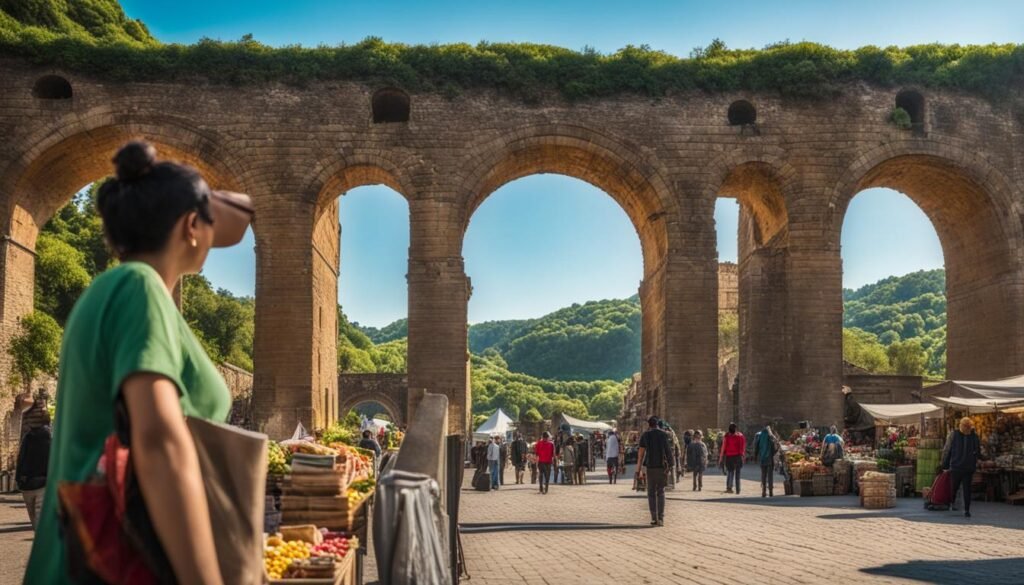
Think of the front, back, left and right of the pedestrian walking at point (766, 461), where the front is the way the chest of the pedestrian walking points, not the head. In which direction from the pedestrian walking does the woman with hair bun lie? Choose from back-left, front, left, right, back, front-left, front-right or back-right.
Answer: back

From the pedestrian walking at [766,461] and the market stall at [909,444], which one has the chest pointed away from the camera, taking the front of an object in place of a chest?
the pedestrian walking

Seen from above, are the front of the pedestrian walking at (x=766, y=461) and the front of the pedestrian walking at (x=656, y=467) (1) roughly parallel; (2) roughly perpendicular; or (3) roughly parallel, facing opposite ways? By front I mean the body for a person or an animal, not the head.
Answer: roughly parallel

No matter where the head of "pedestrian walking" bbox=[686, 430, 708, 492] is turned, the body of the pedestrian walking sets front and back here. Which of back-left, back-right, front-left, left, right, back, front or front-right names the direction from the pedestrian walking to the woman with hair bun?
back

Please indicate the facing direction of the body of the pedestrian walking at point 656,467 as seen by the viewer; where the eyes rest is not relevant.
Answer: away from the camera

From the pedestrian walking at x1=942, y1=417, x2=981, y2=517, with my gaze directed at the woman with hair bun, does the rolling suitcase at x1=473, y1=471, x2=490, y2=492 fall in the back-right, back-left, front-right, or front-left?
back-right

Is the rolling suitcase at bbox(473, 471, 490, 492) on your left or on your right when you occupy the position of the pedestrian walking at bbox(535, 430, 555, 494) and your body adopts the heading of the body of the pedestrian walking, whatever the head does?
on your left

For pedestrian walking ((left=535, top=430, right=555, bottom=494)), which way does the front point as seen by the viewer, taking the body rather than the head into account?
away from the camera

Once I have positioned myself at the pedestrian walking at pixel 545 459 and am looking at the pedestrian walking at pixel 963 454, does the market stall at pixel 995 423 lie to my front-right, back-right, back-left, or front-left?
front-left
